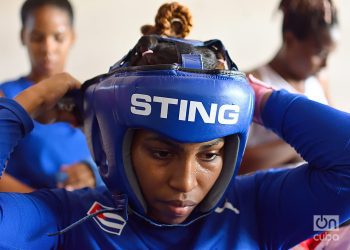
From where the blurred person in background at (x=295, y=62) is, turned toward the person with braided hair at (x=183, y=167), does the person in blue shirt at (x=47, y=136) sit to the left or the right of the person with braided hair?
right

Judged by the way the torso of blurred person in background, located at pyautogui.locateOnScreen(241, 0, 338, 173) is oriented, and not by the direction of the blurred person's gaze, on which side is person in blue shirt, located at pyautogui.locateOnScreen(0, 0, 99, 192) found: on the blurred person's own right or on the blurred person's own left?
on the blurred person's own right

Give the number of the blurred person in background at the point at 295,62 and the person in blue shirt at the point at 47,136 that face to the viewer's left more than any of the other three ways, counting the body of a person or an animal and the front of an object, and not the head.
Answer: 0

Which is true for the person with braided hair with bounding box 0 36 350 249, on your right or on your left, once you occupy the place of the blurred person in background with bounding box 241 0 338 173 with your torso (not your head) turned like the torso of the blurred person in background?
on your right

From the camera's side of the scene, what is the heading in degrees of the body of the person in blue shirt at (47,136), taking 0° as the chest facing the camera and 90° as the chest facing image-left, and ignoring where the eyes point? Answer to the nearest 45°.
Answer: approximately 0°

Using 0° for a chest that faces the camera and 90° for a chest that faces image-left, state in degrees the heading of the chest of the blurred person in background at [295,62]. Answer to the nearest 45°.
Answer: approximately 315°

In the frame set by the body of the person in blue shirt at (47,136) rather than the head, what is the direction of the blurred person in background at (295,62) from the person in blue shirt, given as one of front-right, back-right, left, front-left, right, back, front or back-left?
left

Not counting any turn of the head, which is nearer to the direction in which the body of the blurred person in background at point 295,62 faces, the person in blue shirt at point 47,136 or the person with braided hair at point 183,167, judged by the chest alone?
the person with braided hair
